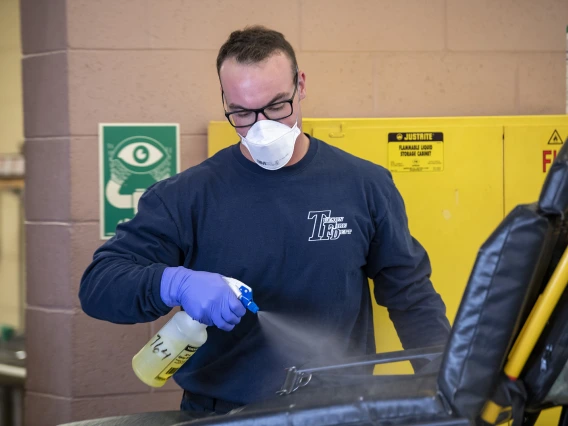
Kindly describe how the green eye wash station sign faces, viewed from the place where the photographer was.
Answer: facing the viewer

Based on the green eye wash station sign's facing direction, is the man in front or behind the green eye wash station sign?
in front

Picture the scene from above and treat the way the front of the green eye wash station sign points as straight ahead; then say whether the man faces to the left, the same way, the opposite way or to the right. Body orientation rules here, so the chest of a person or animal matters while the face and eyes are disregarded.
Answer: the same way

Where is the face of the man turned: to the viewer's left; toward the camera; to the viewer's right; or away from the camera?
toward the camera
